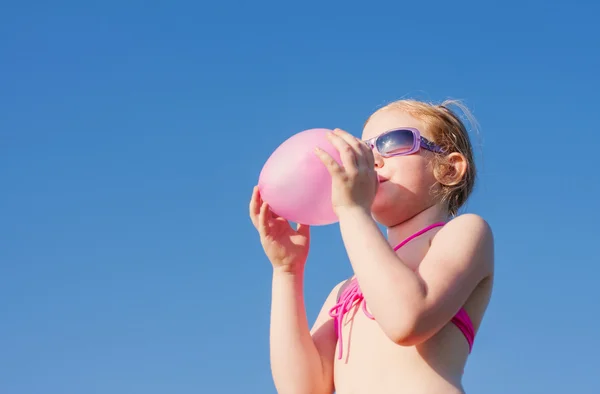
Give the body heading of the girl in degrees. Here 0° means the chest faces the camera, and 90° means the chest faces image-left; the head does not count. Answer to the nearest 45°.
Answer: approximately 45°
